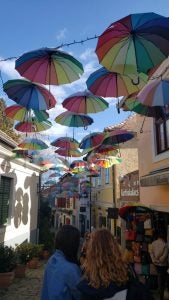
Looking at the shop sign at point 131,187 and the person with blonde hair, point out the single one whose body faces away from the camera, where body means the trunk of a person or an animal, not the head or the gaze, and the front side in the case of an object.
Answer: the person with blonde hair

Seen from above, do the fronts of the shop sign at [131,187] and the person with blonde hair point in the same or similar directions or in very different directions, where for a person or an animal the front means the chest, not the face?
very different directions

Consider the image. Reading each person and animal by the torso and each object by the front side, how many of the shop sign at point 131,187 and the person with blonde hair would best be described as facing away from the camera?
1

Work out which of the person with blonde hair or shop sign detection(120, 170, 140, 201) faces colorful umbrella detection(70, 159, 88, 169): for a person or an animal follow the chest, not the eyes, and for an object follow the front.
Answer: the person with blonde hair

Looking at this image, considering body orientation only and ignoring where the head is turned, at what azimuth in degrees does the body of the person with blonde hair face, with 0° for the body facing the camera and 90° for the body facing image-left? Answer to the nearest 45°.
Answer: approximately 180°

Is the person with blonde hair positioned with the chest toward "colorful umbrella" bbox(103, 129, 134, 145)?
yes
